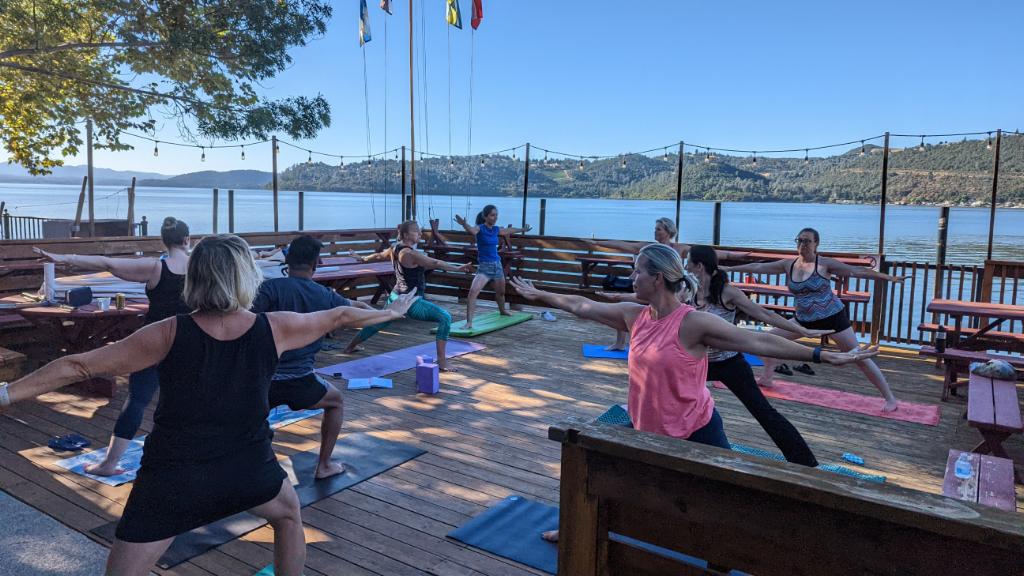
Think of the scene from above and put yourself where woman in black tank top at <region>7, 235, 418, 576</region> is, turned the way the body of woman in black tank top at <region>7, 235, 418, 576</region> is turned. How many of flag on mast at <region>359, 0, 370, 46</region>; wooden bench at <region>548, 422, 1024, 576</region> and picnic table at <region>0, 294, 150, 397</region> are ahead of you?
2

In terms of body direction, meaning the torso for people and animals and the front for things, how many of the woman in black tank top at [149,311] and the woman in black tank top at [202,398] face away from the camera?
2

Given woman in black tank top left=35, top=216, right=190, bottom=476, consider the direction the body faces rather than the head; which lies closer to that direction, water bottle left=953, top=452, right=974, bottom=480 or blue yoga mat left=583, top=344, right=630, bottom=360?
the blue yoga mat

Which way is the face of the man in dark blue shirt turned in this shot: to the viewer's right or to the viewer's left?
to the viewer's right

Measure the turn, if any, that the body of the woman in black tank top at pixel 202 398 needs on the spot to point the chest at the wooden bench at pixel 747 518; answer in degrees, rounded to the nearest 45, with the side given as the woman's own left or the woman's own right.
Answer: approximately 135° to the woman's own right

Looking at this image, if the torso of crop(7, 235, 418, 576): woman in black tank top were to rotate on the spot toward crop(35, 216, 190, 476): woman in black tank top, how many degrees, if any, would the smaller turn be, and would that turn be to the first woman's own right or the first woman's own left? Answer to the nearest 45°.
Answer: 0° — they already face them

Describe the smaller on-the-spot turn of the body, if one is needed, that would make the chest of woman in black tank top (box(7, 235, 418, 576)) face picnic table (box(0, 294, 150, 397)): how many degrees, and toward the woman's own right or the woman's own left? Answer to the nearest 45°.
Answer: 0° — they already face it

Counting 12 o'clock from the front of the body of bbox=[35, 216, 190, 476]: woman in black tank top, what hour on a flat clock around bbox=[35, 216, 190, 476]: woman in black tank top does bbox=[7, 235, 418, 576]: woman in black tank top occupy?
bbox=[7, 235, 418, 576]: woman in black tank top is roughly at 6 o'clock from bbox=[35, 216, 190, 476]: woman in black tank top.

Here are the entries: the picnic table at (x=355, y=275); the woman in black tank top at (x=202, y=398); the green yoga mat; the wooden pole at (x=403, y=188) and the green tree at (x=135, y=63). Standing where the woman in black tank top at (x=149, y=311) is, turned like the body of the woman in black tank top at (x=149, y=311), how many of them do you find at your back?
1

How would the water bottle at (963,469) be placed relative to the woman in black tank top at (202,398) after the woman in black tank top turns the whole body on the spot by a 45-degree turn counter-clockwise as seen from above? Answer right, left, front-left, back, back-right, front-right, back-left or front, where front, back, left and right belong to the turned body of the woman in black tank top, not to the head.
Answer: back-right

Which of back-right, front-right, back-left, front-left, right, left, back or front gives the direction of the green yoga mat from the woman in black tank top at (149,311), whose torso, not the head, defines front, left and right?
front-right

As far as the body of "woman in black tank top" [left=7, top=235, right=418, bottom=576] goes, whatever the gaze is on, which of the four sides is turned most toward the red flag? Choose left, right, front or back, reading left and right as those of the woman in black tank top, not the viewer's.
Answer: front

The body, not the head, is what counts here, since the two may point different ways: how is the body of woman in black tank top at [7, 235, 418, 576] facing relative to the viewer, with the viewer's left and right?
facing away from the viewer

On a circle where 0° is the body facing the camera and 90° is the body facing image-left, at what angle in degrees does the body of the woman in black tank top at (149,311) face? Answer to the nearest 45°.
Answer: approximately 180°

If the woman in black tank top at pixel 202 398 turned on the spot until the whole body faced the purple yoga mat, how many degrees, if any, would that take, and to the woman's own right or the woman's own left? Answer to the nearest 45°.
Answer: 0° — they already face it

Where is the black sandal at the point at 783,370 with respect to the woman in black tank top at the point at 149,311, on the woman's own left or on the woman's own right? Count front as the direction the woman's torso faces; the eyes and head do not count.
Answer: on the woman's own right

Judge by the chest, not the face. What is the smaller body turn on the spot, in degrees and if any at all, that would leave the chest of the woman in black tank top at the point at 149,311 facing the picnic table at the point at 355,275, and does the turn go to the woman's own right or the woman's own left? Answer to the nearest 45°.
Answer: approximately 45° to the woman's own right

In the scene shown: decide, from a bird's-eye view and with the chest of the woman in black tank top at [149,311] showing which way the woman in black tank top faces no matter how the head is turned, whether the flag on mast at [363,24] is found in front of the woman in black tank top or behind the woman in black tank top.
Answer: in front
